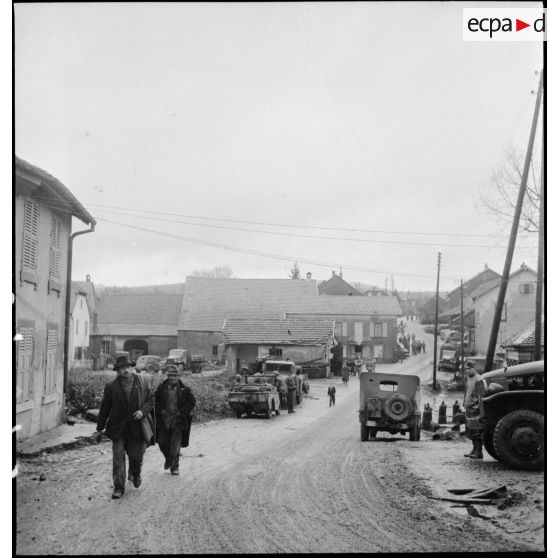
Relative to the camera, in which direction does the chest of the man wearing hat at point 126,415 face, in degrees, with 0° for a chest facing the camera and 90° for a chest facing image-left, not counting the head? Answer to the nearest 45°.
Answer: approximately 0°

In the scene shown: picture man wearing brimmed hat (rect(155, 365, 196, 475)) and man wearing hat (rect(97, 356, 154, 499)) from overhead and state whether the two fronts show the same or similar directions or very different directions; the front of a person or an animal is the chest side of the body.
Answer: same or similar directions

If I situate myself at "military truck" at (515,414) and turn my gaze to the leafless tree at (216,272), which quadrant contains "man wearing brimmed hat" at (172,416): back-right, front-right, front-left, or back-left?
front-left

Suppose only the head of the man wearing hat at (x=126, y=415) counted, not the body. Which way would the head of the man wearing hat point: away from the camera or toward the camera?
toward the camera

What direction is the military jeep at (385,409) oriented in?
away from the camera

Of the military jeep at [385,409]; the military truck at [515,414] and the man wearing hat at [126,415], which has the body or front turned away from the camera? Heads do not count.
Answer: the military jeep at [385,409]

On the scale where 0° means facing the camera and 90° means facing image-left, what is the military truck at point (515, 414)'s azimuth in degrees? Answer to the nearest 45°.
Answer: approximately 90°

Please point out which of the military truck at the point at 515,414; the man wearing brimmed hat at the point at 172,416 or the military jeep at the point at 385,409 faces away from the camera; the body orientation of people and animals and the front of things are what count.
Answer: the military jeep at the point at 385,409

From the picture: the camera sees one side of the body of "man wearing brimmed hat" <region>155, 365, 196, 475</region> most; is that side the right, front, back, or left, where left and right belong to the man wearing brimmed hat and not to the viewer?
front
